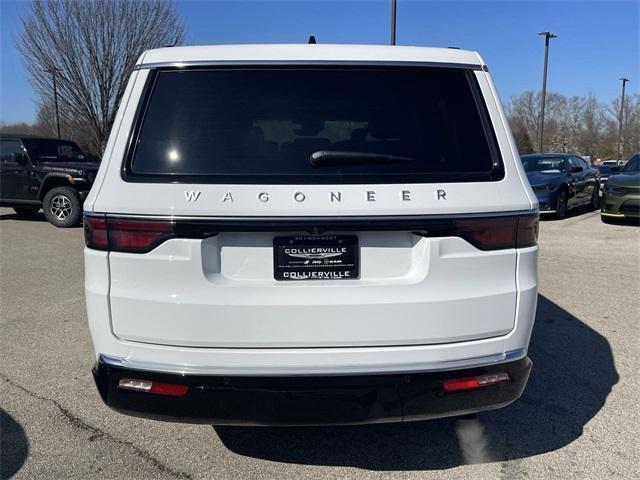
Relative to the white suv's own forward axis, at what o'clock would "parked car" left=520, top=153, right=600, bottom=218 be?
The parked car is roughly at 1 o'clock from the white suv.

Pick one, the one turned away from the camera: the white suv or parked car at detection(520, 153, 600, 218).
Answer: the white suv

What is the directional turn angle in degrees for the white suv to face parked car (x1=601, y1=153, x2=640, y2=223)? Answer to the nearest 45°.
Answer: approximately 45° to its right

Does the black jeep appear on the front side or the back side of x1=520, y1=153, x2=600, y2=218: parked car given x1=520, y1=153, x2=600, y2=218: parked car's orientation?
on the front side

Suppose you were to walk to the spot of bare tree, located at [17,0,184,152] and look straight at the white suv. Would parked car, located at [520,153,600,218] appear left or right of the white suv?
left

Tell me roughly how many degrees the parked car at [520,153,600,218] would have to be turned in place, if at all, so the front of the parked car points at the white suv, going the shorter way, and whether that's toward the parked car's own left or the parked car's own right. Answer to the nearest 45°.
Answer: approximately 45° to the parked car's own left

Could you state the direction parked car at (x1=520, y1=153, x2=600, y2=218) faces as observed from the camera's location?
facing the viewer and to the left of the viewer

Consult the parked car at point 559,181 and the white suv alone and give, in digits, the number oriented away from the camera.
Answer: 1

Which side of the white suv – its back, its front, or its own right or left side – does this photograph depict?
back

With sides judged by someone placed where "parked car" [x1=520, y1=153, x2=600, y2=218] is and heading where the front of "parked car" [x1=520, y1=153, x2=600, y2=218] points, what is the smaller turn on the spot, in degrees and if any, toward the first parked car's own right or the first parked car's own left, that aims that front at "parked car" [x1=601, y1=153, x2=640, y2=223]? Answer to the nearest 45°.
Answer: approximately 90° to the first parked car's own left
